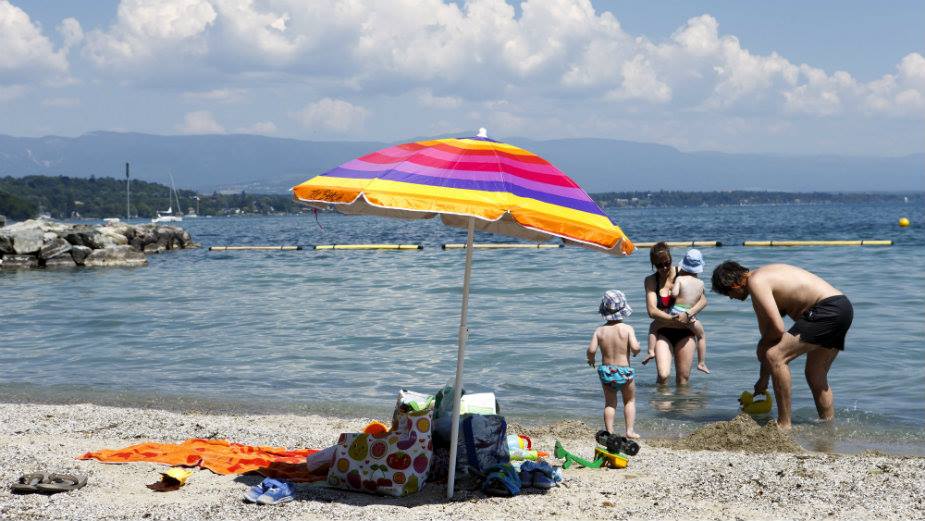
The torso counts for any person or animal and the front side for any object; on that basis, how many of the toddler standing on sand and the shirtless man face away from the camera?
1

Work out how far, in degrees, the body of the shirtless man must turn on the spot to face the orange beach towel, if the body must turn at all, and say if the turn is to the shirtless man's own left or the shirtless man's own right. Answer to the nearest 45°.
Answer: approximately 45° to the shirtless man's own left

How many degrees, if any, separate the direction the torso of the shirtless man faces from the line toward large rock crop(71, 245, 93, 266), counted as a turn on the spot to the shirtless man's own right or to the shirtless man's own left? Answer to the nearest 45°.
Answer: approximately 45° to the shirtless man's own right

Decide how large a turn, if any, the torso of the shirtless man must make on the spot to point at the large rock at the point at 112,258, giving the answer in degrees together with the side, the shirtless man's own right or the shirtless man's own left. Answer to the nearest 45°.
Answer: approximately 45° to the shirtless man's own right

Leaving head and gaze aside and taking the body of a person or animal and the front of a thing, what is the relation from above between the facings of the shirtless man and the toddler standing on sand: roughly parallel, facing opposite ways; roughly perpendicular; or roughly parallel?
roughly perpendicular

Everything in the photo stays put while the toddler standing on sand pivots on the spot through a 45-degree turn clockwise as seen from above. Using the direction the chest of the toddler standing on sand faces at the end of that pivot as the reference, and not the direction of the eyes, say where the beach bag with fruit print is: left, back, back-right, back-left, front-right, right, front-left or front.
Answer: back

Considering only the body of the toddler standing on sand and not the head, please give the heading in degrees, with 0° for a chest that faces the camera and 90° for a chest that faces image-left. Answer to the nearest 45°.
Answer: approximately 180°

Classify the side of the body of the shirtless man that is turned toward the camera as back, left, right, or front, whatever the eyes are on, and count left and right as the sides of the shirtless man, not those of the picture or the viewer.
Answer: left

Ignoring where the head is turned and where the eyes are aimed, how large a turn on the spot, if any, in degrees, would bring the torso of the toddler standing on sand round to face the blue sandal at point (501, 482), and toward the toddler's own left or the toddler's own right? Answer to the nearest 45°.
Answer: approximately 180°

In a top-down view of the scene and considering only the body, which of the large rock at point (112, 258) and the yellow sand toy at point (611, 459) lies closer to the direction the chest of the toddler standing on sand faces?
the large rock
